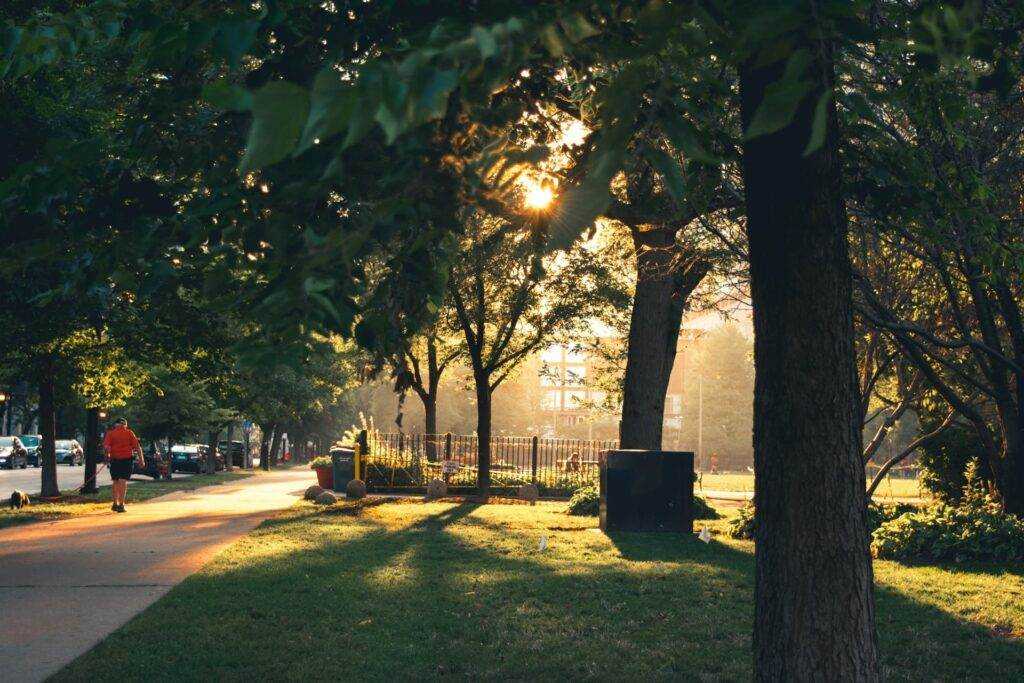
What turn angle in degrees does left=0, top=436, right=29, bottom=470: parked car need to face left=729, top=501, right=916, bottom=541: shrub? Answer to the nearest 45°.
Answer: approximately 45° to its left

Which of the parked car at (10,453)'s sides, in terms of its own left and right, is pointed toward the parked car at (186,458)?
left

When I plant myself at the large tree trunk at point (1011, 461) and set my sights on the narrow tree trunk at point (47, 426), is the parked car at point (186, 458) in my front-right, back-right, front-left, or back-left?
front-right

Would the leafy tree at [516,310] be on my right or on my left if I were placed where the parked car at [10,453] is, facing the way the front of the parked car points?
on my left

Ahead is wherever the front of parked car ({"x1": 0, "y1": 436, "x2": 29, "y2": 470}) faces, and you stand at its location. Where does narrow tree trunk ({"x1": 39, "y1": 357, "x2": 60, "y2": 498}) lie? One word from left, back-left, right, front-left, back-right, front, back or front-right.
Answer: front-left

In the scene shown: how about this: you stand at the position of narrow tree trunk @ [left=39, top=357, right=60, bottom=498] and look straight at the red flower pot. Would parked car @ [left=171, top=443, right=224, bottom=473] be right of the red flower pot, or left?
left

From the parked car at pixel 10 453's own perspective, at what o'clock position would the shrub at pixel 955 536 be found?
The shrub is roughly at 10 o'clock from the parked car.

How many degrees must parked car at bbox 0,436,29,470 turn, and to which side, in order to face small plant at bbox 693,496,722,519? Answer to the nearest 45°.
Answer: approximately 45° to its left
